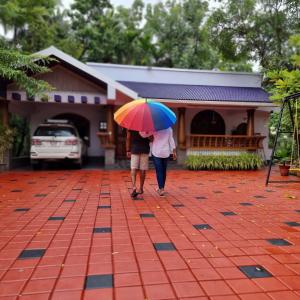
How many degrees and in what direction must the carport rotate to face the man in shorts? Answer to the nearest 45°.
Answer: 0° — it already faces them

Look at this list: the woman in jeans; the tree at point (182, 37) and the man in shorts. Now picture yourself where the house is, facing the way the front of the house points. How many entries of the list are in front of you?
2

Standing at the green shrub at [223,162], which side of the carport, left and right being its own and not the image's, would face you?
left

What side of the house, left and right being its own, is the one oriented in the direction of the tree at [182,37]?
back

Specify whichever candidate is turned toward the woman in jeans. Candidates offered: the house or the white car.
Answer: the house

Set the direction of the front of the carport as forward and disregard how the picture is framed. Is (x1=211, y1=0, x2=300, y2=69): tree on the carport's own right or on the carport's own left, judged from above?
on the carport's own left

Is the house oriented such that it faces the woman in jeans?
yes
